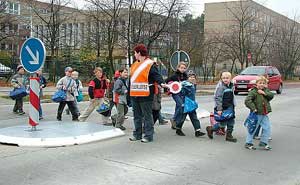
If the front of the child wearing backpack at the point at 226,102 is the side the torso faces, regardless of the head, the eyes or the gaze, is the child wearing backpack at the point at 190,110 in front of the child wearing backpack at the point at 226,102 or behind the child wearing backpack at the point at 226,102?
behind

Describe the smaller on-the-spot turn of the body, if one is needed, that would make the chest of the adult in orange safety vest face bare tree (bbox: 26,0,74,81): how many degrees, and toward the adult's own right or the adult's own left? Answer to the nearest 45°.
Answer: approximately 135° to the adult's own right

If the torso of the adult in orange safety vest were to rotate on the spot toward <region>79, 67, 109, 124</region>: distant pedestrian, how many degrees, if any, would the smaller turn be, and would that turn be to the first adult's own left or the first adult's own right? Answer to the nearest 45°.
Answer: approximately 90° to the first adult's own right

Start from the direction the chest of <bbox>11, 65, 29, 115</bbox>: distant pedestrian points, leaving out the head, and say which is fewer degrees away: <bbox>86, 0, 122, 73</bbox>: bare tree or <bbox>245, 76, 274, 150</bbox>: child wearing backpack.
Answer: the child wearing backpack

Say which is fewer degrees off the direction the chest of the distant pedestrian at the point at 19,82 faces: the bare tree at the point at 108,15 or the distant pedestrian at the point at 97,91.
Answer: the distant pedestrian

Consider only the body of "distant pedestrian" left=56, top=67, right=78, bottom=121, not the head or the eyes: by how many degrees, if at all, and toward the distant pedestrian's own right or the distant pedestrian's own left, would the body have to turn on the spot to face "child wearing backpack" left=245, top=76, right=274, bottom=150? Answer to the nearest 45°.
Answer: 0° — they already face them

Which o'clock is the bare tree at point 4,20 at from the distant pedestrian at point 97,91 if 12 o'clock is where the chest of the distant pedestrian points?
The bare tree is roughly at 7 o'clock from the distant pedestrian.

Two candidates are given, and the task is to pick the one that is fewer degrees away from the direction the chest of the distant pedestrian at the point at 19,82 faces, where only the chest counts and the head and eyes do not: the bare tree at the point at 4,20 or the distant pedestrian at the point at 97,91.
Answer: the distant pedestrian

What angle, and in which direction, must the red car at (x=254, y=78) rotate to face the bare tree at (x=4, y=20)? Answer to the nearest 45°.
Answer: approximately 45° to its right

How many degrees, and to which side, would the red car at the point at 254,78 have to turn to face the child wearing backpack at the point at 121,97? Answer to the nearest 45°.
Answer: approximately 45° to its left
